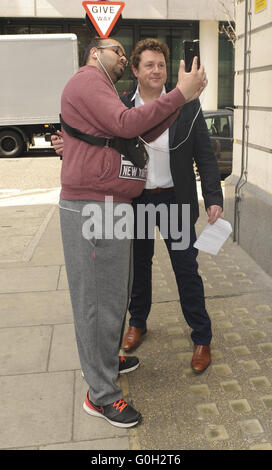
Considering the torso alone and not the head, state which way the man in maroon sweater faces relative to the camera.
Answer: to the viewer's right

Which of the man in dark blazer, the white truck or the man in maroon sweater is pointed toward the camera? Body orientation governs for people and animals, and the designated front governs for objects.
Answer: the man in dark blazer

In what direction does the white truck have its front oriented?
to the viewer's left

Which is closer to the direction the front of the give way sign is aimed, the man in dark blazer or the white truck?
the man in dark blazer

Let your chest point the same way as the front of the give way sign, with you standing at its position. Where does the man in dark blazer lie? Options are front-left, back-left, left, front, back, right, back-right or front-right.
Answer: front

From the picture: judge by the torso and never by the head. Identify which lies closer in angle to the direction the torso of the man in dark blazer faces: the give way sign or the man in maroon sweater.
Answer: the man in maroon sweater

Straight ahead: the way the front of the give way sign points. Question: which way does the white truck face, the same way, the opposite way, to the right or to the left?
to the right

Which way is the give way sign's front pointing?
toward the camera

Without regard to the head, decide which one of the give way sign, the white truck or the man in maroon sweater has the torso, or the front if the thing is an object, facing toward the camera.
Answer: the give way sign

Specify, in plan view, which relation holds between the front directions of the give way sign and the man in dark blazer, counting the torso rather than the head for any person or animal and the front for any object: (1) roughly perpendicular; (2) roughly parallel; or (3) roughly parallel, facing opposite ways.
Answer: roughly parallel

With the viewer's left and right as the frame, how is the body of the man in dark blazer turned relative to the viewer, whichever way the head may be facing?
facing the viewer

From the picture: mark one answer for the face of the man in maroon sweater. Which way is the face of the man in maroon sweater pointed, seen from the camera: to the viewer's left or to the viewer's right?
to the viewer's right

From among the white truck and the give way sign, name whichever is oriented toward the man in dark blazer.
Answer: the give way sign

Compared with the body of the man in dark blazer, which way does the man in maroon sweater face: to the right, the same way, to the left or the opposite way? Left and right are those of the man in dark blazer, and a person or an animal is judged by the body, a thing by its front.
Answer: to the left

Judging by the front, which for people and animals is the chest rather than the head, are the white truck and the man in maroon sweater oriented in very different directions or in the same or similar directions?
very different directions

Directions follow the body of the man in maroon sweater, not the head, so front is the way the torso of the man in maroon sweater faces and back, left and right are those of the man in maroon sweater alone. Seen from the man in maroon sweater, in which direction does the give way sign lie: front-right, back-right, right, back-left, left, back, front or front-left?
left

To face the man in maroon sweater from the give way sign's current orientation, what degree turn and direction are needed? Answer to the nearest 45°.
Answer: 0° — it already faces them

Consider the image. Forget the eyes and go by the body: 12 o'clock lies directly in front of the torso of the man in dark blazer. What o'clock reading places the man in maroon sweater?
The man in maroon sweater is roughly at 1 o'clock from the man in dark blazer.
